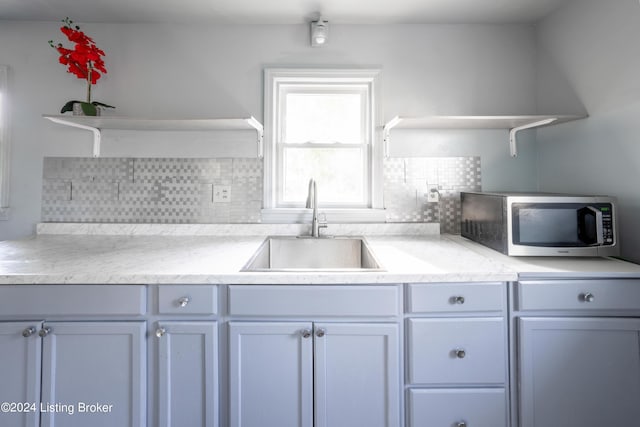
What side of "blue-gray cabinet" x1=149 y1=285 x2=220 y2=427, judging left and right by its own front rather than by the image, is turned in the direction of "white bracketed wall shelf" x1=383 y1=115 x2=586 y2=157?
left

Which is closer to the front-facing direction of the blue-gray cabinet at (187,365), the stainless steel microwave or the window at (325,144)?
the stainless steel microwave

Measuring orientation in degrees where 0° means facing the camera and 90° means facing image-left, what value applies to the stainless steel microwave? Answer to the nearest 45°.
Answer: approximately 315°

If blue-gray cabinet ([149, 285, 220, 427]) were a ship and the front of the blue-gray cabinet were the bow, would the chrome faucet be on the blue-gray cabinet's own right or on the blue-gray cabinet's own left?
on the blue-gray cabinet's own left

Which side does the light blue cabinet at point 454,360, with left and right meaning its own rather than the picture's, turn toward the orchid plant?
right

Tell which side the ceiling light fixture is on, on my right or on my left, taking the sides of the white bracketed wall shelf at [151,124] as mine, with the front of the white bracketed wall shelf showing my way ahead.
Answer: on my left

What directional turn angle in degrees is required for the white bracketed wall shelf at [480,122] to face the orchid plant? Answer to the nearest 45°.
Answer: approximately 45° to its right

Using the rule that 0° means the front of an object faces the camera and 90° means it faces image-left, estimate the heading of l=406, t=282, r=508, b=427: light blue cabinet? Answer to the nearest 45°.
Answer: approximately 0°
